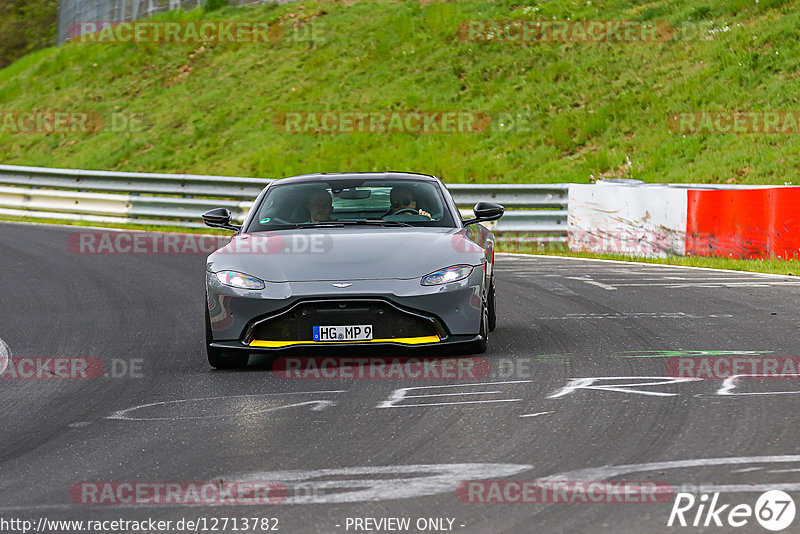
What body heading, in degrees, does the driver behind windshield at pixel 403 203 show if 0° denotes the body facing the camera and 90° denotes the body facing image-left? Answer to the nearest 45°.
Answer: approximately 0°

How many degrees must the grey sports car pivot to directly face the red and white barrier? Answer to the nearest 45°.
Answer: approximately 135° to its left

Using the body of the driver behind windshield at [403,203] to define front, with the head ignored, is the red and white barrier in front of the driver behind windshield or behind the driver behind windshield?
behind

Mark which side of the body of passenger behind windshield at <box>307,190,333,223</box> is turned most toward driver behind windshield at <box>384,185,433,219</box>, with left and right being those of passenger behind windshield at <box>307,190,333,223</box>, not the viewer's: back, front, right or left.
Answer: left

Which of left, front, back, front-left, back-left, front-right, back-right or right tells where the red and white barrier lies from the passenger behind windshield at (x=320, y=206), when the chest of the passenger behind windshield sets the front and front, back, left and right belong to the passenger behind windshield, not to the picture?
back-left

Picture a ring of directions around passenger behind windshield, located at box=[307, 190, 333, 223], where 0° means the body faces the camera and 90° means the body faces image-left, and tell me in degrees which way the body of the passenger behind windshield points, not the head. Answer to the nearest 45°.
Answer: approximately 0°

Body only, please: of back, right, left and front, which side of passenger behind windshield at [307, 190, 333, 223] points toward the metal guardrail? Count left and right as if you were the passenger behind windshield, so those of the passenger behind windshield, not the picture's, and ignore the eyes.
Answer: back

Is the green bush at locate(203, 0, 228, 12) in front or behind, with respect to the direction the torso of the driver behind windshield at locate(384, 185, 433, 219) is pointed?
behind

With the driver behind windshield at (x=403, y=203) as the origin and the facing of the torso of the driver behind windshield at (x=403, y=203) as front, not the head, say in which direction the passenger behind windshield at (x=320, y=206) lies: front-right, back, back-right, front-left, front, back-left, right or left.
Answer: right
